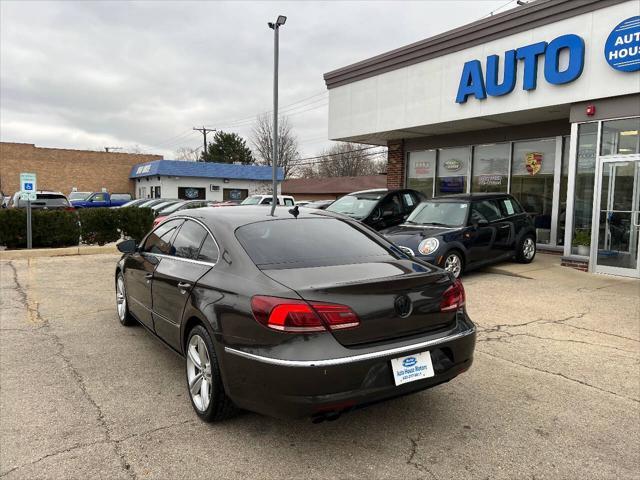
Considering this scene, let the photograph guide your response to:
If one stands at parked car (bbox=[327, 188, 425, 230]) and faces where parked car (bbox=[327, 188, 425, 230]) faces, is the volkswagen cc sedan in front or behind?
in front

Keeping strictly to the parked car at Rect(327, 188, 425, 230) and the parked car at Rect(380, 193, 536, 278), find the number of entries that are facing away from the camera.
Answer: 0

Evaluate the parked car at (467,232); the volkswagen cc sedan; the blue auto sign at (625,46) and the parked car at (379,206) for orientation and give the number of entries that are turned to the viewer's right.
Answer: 0

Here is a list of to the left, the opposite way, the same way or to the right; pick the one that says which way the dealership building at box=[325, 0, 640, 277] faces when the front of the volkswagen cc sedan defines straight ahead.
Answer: to the left

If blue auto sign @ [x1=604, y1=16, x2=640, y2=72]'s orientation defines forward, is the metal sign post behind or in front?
in front

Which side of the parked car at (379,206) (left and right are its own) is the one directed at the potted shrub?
left

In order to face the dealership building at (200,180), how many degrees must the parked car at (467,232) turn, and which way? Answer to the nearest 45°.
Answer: approximately 90° to its right

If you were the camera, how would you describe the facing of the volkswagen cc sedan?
facing away from the viewer and to the left of the viewer

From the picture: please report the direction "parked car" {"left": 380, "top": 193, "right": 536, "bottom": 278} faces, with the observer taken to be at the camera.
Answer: facing the viewer and to the left of the viewer

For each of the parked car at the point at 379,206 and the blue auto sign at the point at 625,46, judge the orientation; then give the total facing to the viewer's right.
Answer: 0

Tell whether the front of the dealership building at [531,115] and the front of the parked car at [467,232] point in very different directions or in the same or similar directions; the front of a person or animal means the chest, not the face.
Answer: same or similar directions

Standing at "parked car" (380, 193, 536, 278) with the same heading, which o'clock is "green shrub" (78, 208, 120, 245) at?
The green shrub is roughly at 2 o'clock from the parked car.

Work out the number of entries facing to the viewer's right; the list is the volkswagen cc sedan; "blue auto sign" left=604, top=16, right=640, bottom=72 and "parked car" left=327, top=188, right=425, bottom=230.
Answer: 0

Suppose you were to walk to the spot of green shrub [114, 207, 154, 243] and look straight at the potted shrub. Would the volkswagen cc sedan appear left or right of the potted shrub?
right

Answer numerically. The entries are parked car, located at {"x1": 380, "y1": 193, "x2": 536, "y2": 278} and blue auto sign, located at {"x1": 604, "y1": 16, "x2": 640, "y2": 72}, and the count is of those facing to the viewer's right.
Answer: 0
